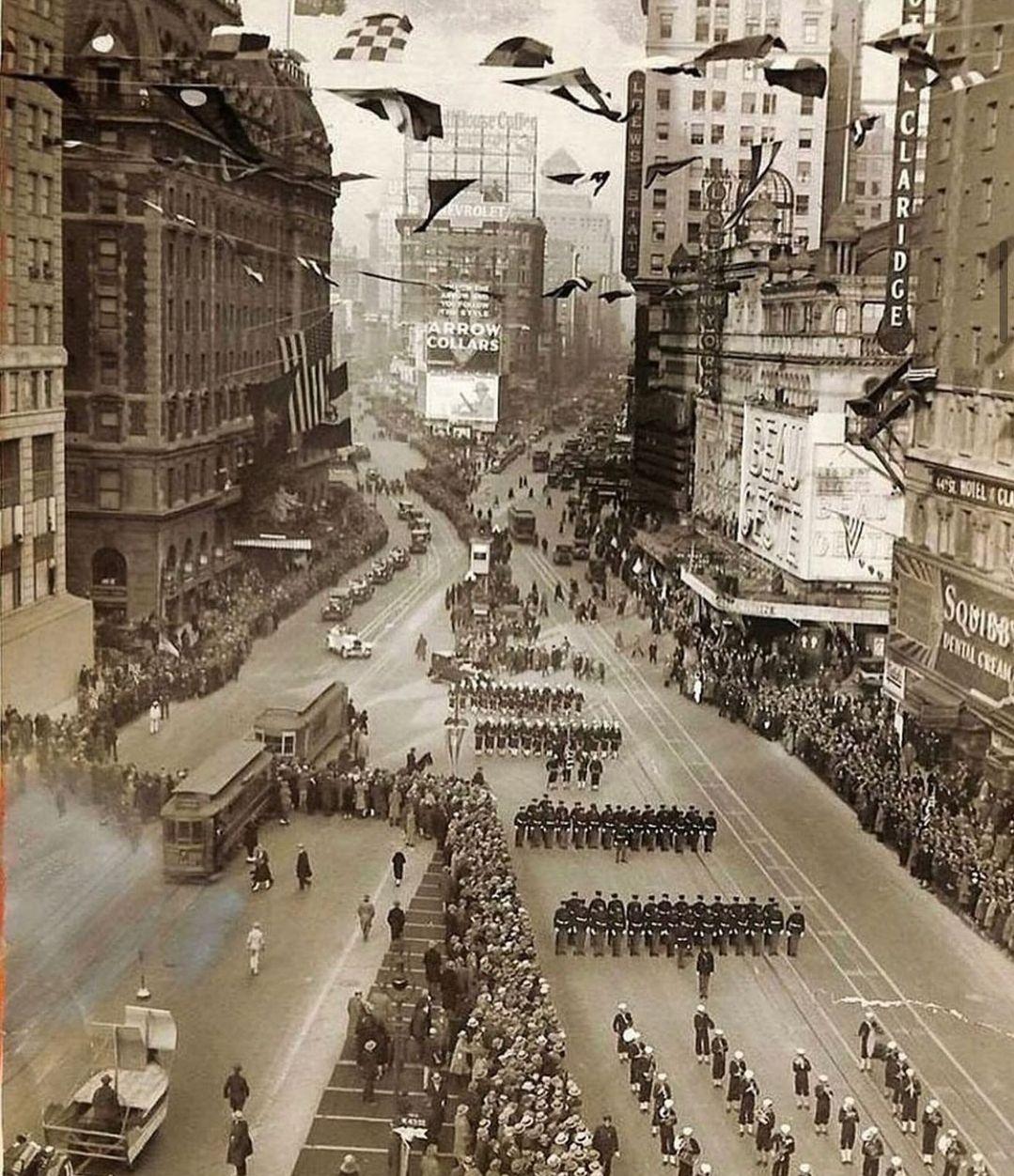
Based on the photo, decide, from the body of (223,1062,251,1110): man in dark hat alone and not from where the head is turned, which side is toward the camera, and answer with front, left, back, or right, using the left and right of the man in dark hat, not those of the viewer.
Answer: back

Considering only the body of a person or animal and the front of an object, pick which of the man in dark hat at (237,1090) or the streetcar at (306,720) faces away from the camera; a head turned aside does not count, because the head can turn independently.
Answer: the man in dark hat

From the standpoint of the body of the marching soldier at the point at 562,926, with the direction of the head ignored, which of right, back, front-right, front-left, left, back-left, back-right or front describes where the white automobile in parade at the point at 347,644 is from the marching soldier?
back-right

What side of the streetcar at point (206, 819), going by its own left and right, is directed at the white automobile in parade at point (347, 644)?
back
